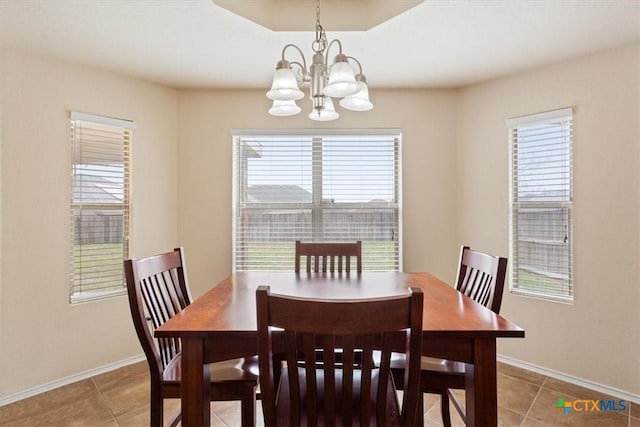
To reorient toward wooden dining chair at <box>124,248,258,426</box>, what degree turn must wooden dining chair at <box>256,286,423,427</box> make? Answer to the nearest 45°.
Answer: approximately 45° to its left

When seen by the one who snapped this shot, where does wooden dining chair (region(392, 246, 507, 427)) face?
facing the viewer and to the left of the viewer

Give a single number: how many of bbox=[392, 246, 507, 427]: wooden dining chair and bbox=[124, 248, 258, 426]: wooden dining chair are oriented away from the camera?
0

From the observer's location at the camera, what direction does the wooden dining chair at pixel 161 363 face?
facing the viewer and to the right of the viewer

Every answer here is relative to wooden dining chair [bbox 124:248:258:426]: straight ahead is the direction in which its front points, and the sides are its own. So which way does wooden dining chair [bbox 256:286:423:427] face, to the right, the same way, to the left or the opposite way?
to the left

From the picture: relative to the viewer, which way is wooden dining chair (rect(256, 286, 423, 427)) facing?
away from the camera

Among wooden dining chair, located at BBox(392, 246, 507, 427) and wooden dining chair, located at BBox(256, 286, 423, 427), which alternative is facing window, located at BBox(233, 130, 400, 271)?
wooden dining chair, located at BBox(256, 286, 423, 427)

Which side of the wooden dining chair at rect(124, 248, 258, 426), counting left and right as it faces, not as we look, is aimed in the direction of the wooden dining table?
front

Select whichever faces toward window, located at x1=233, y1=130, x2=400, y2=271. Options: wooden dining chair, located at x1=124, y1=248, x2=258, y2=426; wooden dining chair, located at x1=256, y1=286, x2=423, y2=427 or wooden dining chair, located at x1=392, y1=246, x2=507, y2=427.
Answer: wooden dining chair, located at x1=256, y1=286, x2=423, y2=427

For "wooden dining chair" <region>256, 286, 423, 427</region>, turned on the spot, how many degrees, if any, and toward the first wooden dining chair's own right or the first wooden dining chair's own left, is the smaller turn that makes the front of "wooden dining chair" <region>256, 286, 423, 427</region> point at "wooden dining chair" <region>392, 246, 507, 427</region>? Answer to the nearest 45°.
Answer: approximately 45° to the first wooden dining chair's own right

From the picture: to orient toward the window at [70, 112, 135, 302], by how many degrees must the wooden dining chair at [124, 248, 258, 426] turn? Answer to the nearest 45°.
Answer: approximately 135° to its left

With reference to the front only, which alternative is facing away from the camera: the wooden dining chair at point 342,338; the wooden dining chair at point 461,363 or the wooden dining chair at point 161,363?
the wooden dining chair at point 342,338

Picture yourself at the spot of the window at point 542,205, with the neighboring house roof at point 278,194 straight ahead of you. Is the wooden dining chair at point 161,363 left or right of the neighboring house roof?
left

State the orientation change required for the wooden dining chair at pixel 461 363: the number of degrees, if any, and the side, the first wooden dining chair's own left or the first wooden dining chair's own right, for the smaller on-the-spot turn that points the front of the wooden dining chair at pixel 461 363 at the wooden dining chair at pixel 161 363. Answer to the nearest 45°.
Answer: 0° — it already faces it

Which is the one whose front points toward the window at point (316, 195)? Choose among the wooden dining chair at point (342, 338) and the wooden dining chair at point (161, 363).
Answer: the wooden dining chair at point (342, 338)
